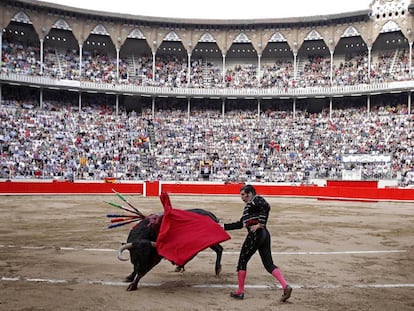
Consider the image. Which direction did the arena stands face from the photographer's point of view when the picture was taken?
facing the viewer

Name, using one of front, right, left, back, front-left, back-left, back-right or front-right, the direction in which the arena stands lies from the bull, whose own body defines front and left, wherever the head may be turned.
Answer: back-right

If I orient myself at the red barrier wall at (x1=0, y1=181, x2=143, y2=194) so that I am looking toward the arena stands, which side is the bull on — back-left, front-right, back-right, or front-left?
back-right

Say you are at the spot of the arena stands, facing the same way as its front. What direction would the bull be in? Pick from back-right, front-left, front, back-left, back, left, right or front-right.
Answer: front

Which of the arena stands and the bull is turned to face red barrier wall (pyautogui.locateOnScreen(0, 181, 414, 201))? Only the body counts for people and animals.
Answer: the arena stands

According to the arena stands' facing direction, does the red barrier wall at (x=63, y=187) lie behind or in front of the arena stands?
in front

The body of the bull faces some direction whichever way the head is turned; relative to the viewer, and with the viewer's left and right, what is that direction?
facing the viewer and to the left of the viewer

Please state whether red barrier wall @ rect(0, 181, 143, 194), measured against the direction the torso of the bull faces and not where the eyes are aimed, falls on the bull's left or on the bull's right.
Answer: on the bull's right

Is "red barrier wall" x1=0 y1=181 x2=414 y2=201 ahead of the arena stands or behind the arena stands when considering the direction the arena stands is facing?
ahead

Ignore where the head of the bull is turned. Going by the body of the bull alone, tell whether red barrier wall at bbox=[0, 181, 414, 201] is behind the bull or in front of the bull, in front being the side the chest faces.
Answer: behind
